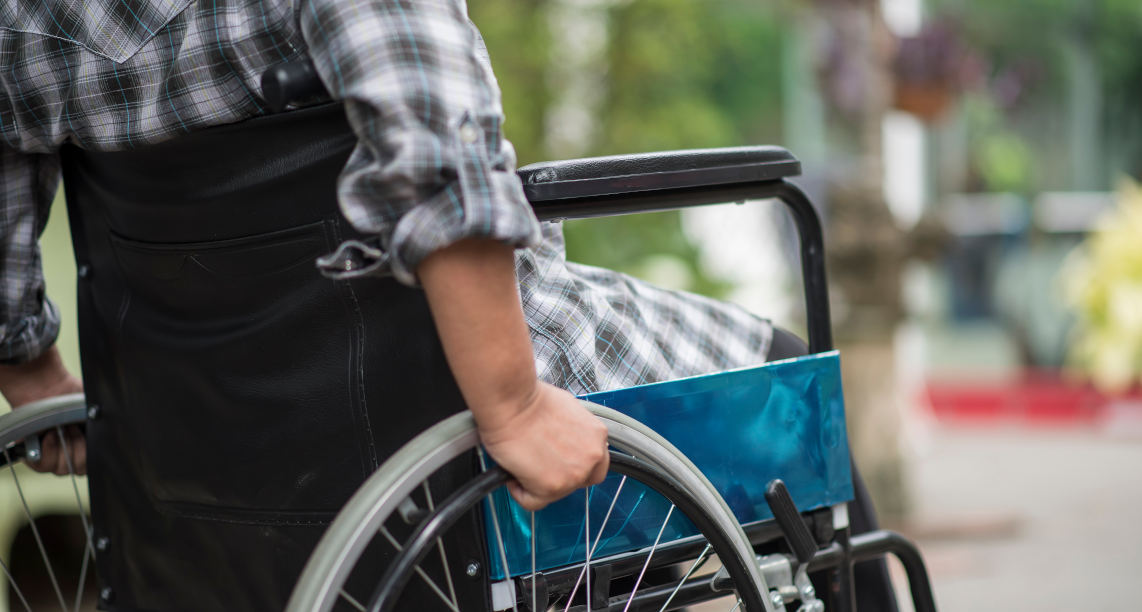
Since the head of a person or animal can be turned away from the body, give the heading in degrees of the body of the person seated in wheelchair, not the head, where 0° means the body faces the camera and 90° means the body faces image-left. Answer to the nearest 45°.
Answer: approximately 225°

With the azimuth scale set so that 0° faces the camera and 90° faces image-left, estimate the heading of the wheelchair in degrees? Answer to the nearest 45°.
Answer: approximately 225°
